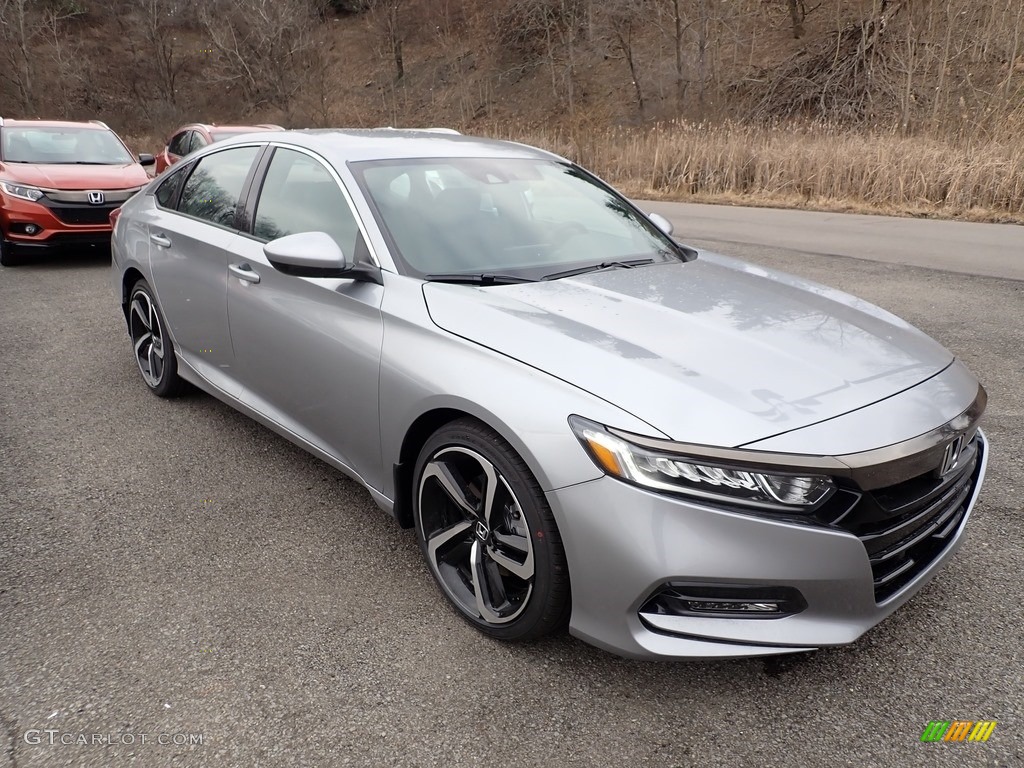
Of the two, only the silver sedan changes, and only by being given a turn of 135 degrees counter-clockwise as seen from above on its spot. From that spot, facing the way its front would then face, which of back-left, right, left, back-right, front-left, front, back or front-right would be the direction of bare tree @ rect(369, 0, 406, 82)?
front

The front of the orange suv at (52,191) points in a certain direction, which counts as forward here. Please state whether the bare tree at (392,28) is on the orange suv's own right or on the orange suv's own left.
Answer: on the orange suv's own left

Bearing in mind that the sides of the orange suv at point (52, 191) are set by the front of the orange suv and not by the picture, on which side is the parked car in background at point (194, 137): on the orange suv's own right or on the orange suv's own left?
on the orange suv's own left

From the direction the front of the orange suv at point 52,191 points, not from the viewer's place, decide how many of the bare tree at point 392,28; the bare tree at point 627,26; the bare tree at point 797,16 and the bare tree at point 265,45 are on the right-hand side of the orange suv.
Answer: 0

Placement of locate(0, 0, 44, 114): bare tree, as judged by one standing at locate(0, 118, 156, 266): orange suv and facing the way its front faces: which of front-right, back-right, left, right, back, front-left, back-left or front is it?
back-left

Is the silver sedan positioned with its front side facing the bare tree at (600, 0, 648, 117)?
no

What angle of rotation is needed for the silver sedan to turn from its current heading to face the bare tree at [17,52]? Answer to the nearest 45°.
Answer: approximately 180°

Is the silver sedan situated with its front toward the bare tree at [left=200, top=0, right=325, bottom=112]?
no

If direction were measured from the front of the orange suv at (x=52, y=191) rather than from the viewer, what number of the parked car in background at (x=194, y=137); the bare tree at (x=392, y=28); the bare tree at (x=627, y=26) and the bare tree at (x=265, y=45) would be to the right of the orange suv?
0

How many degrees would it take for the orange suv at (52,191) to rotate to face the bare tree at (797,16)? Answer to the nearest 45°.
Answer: approximately 90° to its left

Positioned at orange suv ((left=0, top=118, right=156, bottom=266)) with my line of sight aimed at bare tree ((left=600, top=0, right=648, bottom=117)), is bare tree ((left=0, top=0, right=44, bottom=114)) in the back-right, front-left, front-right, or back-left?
front-left

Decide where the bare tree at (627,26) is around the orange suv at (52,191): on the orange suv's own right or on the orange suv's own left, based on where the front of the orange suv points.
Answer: on the orange suv's own left

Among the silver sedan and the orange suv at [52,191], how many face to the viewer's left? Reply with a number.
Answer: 0

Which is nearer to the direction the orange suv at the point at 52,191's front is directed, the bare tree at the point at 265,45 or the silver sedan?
the silver sedan

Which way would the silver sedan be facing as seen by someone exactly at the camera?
facing the viewer and to the right of the viewer
